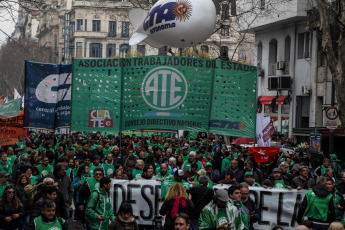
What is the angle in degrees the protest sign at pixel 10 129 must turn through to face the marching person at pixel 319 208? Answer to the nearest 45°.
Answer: approximately 45° to its left

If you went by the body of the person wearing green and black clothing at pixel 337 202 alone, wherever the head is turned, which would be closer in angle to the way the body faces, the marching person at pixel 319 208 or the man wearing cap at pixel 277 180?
the marching person
